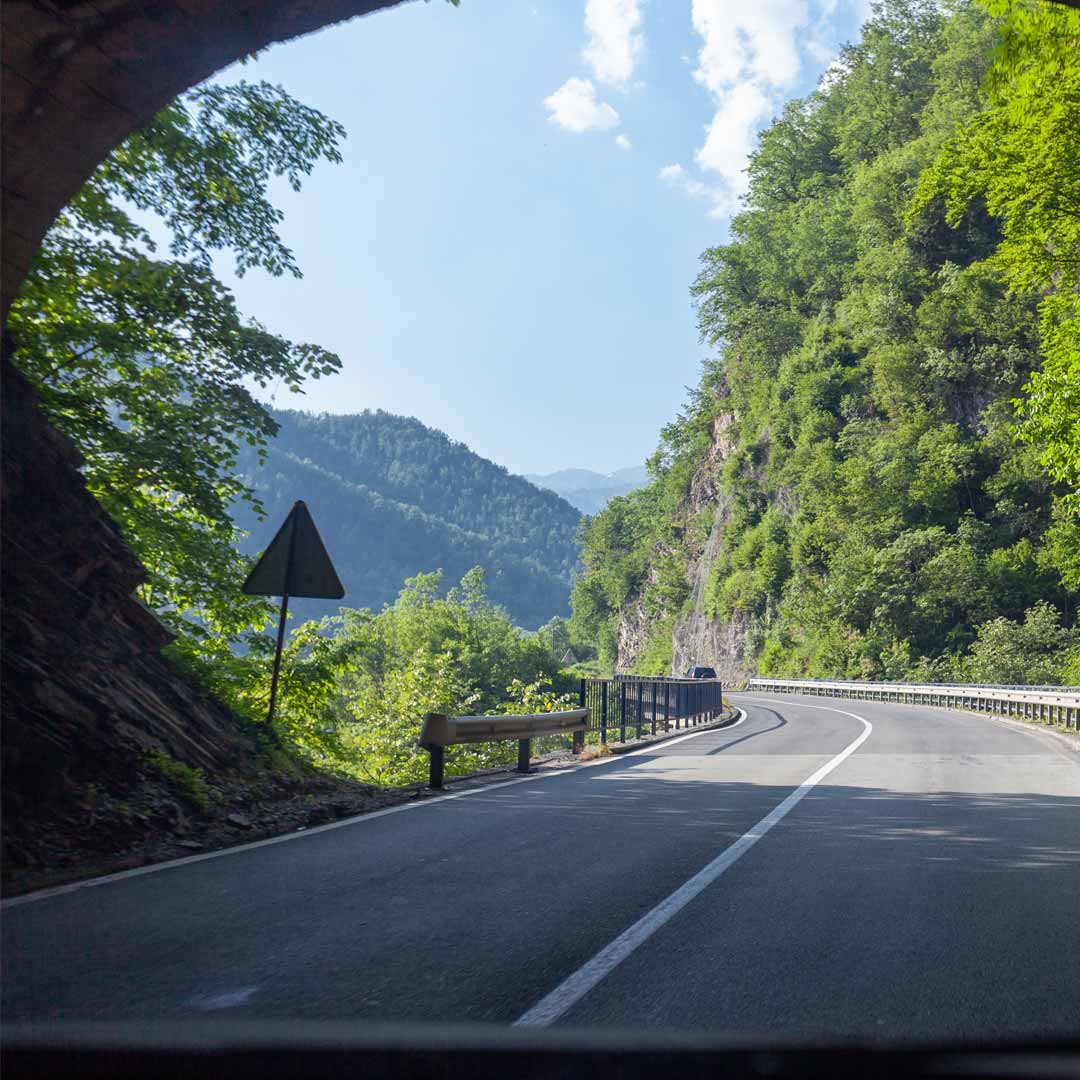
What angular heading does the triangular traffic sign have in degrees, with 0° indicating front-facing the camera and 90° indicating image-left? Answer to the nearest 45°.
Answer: approximately 180°

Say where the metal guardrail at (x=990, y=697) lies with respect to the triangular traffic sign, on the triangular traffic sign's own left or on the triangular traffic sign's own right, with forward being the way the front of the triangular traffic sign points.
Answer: on the triangular traffic sign's own right

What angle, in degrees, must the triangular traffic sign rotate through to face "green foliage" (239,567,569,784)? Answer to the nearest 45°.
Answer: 0° — it already faces it

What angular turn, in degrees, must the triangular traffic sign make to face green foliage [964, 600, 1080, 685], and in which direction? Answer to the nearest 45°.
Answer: approximately 45° to its right

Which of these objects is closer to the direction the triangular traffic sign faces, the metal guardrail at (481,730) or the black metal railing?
the black metal railing
